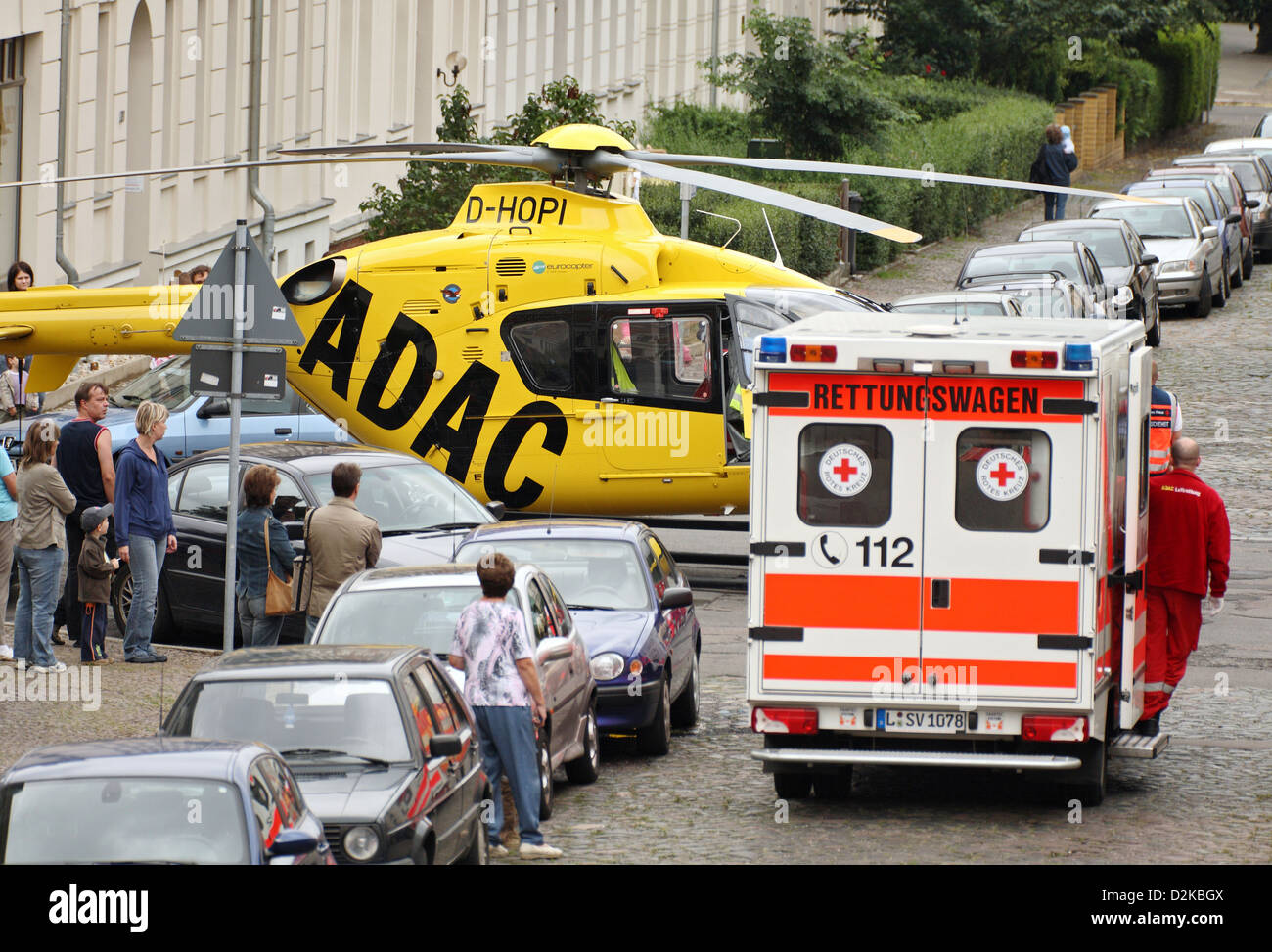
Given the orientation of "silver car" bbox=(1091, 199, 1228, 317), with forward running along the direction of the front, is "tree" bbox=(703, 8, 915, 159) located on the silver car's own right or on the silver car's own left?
on the silver car's own right

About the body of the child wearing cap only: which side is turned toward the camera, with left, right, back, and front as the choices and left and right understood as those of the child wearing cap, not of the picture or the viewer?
right

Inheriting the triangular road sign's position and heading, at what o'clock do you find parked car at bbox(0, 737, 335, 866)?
The parked car is roughly at 6 o'clock from the triangular road sign.

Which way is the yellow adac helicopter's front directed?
to the viewer's right

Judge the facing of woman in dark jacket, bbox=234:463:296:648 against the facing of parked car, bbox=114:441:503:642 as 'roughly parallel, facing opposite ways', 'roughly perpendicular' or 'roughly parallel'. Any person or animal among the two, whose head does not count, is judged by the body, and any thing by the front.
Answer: roughly perpendicular

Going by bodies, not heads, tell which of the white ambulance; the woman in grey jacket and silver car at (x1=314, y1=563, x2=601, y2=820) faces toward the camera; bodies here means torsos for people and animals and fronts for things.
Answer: the silver car

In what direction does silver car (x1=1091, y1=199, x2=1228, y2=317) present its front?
toward the camera

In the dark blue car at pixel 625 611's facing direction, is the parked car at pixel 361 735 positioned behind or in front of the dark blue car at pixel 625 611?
in front

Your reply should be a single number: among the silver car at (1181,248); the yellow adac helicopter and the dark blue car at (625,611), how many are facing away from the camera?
0

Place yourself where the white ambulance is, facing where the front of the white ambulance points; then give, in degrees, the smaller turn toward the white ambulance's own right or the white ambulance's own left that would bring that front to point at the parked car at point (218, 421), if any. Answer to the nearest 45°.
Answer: approximately 45° to the white ambulance's own left

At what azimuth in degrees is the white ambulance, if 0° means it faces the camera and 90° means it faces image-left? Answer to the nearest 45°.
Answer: approximately 180°

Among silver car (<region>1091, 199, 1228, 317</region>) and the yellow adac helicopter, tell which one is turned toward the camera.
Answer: the silver car

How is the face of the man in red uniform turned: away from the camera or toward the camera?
away from the camera

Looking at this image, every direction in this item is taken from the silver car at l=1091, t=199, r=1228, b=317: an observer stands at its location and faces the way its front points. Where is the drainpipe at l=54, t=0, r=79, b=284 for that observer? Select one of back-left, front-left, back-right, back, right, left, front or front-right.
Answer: front-right

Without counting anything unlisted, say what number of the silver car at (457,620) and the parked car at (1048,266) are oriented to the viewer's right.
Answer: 0

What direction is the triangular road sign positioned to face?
away from the camera

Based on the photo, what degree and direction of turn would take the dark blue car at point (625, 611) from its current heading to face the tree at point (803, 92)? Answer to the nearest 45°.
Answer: approximately 135° to its right

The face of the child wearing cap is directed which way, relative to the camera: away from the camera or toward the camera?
away from the camera

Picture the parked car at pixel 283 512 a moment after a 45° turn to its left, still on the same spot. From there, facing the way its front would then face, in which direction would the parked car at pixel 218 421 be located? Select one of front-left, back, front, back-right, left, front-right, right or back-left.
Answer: left
